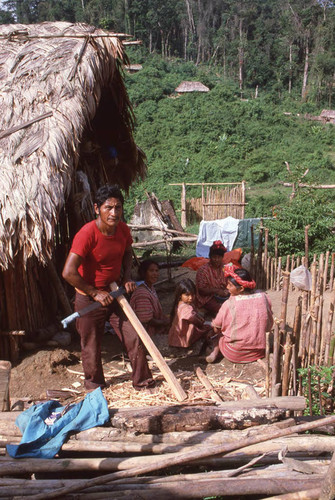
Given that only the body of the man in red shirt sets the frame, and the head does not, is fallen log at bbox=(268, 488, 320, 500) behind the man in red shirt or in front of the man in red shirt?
in front

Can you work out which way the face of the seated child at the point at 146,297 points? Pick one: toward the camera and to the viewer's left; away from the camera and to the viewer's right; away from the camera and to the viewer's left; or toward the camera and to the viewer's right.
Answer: toward the camera and to the viewer's right

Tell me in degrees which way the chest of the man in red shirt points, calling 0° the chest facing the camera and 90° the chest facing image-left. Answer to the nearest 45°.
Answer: approximately 315°

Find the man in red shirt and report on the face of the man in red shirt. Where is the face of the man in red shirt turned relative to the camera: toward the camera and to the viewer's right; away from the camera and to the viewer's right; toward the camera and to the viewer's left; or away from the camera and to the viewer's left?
toward the camera and to the viewer's right
